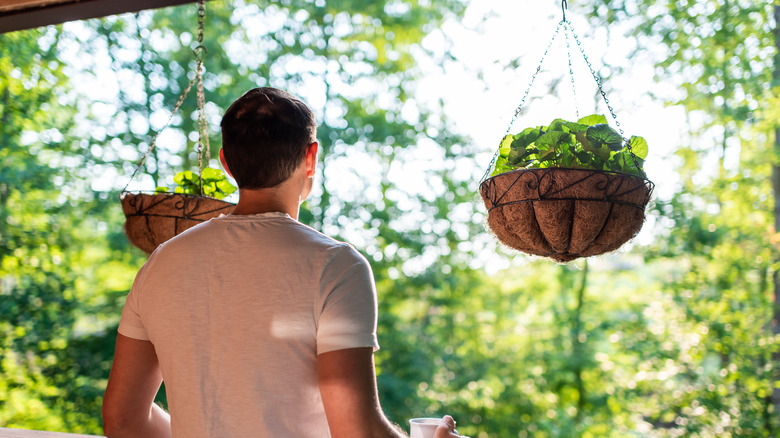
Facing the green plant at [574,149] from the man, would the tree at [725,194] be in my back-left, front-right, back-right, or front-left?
front-left

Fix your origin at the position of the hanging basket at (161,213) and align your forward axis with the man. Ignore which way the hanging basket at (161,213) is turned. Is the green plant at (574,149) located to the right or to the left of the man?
left

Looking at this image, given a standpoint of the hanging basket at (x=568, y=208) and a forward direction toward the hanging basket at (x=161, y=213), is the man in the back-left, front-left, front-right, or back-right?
front-left

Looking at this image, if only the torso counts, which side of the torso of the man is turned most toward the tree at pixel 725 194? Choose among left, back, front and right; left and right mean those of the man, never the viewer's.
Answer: front

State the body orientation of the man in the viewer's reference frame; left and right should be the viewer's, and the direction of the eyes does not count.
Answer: facing away from the viewer and to the right of the viewer

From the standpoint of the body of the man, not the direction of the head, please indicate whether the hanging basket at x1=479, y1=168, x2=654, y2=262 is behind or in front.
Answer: in front

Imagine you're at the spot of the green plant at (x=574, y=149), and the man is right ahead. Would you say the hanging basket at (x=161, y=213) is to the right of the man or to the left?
right

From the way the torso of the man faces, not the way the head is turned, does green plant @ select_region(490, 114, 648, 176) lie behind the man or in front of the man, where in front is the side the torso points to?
in front

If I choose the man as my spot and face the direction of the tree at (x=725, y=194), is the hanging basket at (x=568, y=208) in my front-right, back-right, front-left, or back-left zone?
front-right
